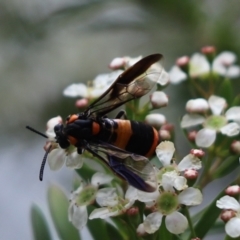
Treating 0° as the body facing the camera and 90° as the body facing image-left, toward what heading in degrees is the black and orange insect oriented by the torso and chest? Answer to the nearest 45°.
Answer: approximately 90°
